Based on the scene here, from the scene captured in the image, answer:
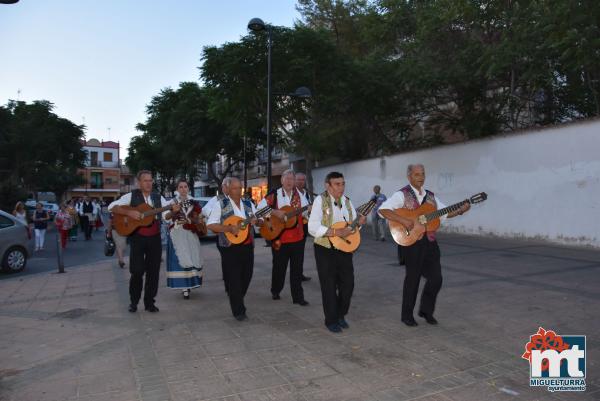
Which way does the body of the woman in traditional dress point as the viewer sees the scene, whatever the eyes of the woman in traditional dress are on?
toward the camera

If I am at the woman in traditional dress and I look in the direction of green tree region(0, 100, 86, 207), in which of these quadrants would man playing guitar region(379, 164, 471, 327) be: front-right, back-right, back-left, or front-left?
back-right

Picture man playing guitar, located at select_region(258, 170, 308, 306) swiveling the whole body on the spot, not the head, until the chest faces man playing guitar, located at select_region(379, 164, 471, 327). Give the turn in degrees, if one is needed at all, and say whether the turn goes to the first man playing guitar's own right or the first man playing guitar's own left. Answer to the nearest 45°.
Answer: approximately 45° to the first man playing guitar's own left

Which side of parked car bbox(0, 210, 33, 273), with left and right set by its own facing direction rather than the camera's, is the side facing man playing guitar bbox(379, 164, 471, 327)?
left

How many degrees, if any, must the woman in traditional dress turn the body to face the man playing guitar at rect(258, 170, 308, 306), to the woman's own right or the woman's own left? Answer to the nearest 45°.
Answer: approximately 45° to the woman's own left

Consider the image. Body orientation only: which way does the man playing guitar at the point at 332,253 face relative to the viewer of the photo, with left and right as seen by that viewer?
facing the viewer and to the right of the viewer

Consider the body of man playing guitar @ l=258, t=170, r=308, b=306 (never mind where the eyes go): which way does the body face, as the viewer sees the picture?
toward the camera

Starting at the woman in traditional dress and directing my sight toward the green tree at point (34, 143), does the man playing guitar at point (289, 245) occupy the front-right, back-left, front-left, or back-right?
back-right

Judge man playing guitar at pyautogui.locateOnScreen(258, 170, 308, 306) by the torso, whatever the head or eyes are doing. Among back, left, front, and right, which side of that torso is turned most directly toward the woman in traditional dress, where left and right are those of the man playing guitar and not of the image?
right

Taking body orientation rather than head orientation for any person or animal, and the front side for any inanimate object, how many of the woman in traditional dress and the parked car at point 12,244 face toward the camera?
1
